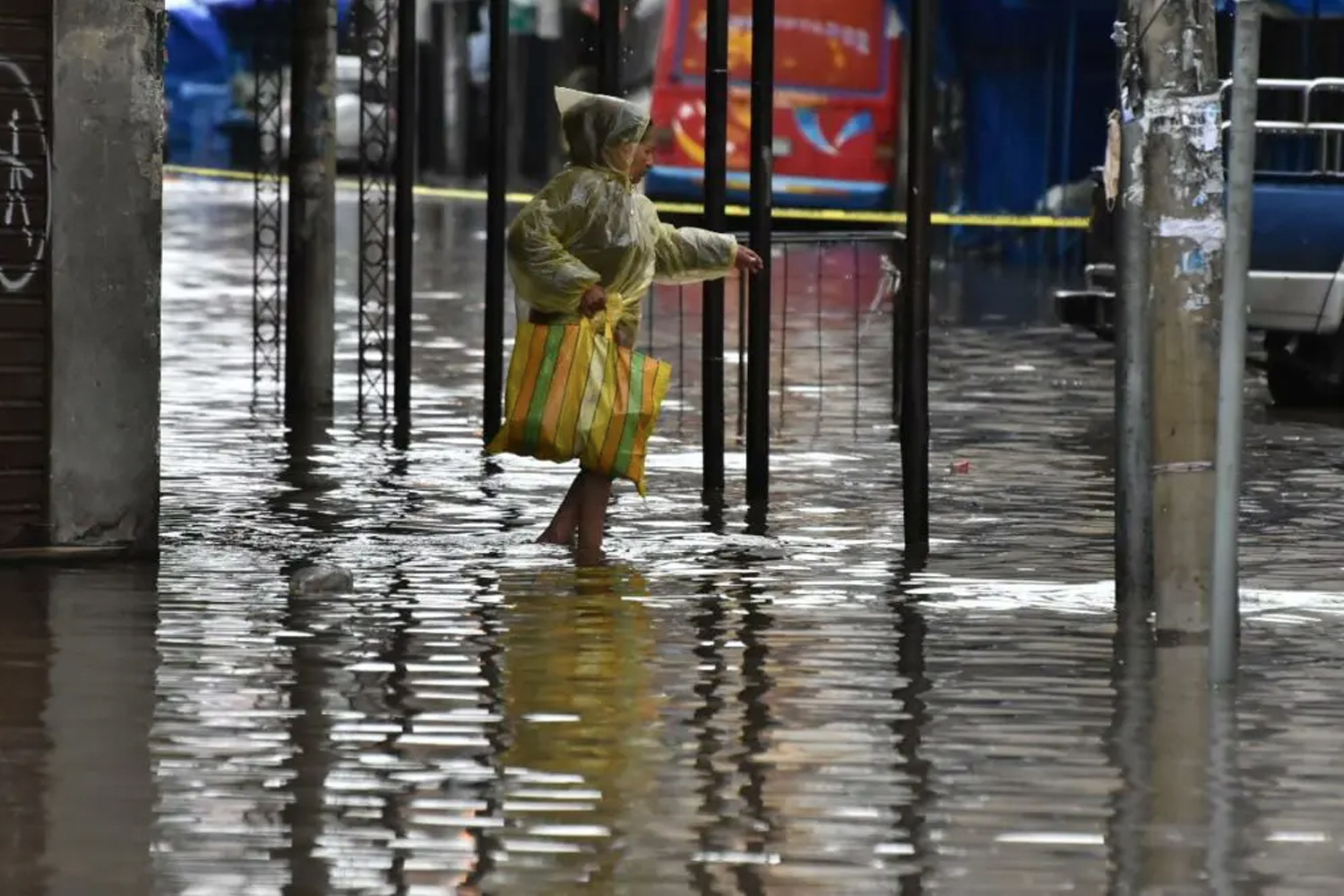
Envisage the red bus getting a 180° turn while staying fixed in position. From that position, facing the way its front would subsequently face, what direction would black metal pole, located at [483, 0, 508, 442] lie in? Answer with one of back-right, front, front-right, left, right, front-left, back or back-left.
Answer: front

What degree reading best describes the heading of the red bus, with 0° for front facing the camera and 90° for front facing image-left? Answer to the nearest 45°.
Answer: approximately 180°

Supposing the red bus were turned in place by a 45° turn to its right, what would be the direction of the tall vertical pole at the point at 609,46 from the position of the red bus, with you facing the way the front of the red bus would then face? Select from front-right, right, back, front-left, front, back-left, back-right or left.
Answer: back-right

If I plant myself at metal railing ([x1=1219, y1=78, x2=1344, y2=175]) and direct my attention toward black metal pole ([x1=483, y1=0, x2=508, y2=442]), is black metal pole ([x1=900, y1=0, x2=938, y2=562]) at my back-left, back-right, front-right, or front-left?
front-left

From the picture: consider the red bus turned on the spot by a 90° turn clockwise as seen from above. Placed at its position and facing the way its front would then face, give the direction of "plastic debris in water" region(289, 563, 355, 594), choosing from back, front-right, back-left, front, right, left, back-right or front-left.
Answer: right

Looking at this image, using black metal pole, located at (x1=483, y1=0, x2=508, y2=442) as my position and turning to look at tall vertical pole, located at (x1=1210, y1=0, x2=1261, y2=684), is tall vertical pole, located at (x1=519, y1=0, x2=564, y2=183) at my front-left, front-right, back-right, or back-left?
back-left

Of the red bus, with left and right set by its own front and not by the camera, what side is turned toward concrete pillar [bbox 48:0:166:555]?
back

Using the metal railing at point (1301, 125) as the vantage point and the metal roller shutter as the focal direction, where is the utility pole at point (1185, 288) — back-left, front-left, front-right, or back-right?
front-left

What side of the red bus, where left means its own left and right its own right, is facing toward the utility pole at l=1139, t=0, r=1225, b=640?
back

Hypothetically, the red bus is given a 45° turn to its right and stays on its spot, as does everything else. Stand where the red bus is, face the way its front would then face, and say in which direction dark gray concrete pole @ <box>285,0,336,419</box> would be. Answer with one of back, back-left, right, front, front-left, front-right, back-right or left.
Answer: back-right
